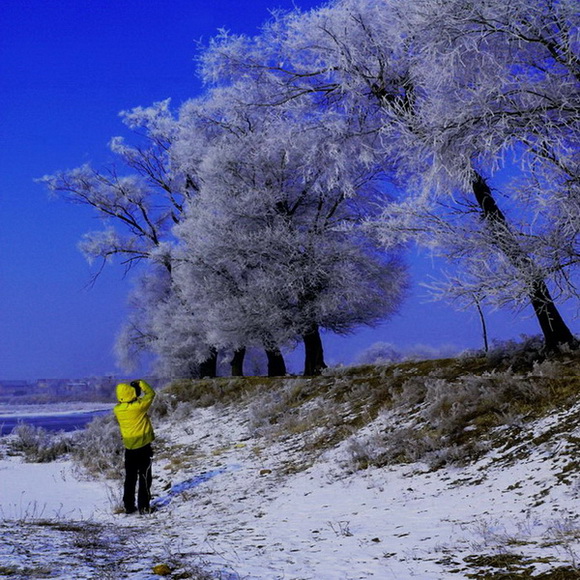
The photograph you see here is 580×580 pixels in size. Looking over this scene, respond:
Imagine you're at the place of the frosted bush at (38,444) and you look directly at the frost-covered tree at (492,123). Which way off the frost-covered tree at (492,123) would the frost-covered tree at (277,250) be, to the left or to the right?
left

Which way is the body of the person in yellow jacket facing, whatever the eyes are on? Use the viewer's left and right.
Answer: facing away from the viewer and to the right of the viewer

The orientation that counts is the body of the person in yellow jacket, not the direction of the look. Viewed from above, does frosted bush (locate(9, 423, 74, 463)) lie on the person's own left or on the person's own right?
on the person's own left

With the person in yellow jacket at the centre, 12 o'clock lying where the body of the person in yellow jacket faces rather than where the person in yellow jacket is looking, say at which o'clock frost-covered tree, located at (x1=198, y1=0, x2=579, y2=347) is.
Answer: The frost-covered tree is roughly at 2 o'clock from the person in yellow jacket.

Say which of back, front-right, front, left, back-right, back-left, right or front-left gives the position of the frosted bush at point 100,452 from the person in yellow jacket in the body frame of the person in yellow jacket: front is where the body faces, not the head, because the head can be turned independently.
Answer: front-left

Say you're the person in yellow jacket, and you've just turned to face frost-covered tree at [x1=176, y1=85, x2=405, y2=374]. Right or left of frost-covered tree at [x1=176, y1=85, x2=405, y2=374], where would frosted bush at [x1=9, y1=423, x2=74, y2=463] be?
left
